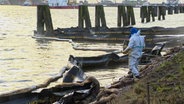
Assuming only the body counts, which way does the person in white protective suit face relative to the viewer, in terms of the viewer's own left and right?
facing away from the viewer and to the left of the viewer

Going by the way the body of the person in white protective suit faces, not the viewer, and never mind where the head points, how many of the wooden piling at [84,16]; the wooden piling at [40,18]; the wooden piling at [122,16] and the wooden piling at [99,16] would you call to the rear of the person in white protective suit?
0

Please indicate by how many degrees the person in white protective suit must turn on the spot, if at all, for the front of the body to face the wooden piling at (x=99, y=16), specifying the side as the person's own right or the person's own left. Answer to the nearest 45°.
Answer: approximately 45° to the person's own right

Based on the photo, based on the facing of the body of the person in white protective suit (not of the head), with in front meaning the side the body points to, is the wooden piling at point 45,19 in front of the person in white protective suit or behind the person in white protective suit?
in front

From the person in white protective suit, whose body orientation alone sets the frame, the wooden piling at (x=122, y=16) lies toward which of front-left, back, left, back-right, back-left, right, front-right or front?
front-right

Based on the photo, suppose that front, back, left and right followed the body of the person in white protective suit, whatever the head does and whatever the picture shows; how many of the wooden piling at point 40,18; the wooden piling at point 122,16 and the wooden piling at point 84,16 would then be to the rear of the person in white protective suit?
0

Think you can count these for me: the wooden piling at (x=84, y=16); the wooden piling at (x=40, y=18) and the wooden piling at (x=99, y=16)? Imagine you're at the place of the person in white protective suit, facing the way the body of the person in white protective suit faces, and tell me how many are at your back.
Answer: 0

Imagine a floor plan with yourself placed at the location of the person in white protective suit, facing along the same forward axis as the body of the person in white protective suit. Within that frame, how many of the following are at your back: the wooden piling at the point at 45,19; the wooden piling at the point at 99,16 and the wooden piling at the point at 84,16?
0

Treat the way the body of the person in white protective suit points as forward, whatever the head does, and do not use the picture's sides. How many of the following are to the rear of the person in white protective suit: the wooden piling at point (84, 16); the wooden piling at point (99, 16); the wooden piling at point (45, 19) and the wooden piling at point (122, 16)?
0

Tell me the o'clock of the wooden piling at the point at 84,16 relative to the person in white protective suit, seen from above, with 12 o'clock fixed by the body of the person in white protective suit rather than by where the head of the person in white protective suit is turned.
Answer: The wooden piling is roughly at 1 o'clock from the person in white protective suit.
